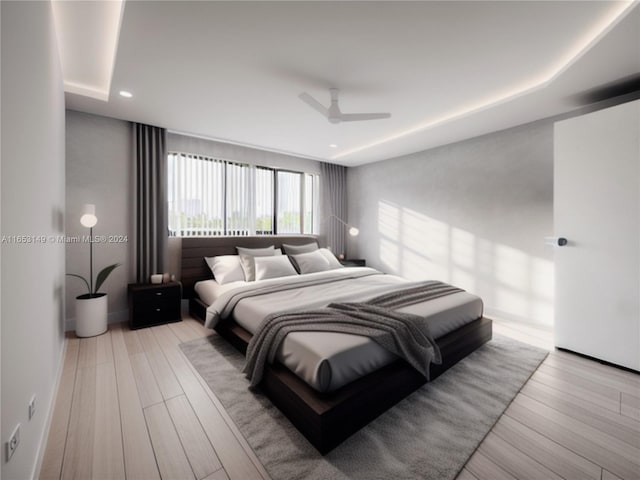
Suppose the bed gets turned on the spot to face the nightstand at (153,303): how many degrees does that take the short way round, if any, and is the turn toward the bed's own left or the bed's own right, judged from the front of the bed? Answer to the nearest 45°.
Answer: approximately 180°

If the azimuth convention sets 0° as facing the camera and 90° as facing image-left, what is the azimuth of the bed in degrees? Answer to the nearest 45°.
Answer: approximately 315°

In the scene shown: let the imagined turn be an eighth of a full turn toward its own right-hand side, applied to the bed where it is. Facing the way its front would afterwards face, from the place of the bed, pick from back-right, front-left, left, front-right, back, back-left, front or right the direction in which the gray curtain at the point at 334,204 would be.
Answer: back

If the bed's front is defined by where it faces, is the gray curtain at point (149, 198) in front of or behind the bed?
behind

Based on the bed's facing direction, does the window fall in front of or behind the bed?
behind

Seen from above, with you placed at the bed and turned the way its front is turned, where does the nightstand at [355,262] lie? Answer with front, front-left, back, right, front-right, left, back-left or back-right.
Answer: back-left
